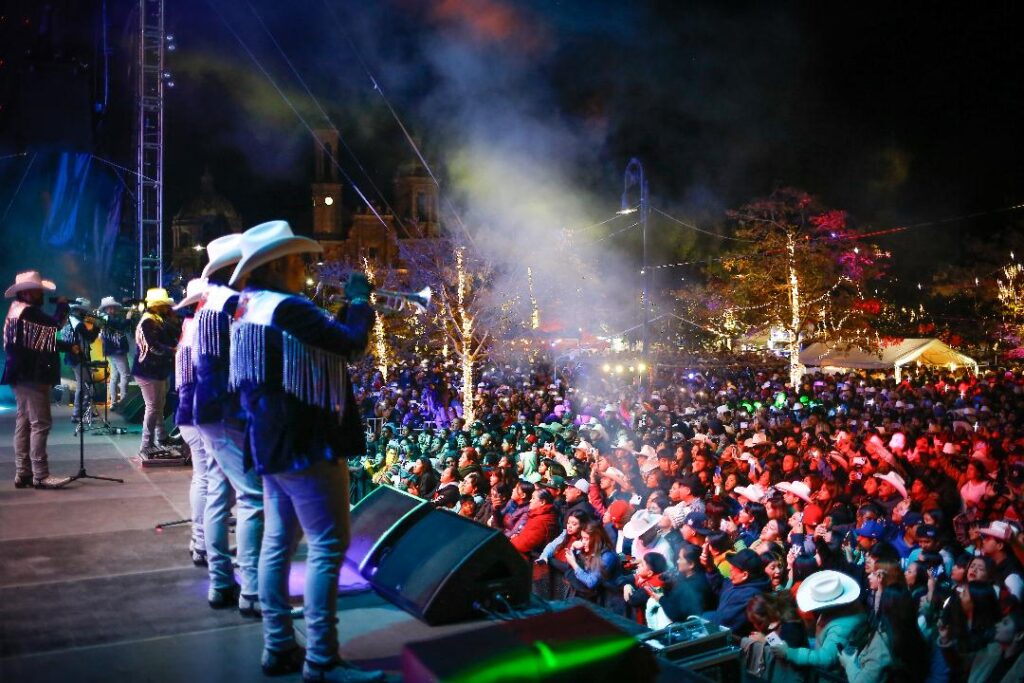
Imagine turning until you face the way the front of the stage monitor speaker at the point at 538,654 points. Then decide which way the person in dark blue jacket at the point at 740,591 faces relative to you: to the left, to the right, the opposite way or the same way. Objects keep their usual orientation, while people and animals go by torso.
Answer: the same way

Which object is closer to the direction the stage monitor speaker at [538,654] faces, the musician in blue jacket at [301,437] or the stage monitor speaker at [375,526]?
the musician in blue jacket

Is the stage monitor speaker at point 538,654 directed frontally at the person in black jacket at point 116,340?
no

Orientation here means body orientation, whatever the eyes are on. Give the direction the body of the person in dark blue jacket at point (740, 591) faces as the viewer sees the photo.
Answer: to the viewer's left

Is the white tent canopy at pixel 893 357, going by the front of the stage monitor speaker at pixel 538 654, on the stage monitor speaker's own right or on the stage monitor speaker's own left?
on the stage monitor speaker's own right

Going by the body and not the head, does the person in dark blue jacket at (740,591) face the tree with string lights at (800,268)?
no

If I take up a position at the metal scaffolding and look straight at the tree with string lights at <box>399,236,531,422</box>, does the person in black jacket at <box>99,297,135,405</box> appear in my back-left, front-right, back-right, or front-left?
back-right

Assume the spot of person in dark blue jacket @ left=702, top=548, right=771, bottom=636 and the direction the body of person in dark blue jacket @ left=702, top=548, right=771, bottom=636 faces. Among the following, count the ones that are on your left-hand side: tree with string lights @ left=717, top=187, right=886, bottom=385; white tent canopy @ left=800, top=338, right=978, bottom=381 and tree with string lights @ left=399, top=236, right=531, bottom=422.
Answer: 0

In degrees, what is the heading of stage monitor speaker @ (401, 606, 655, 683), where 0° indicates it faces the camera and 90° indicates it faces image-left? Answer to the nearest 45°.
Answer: approximately 90°
